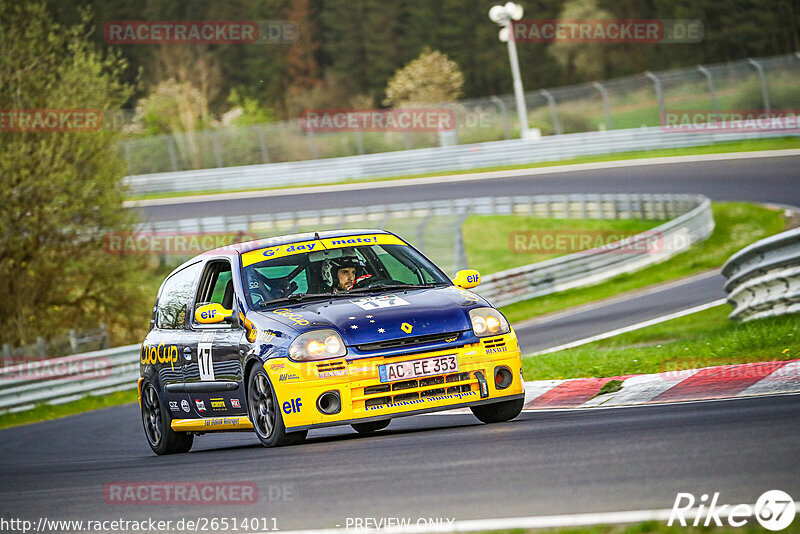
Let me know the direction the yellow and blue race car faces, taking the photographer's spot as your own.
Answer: facing the viewer and to the right of the viewer

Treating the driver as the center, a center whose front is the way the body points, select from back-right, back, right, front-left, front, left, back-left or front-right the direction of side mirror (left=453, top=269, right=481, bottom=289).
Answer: front-left

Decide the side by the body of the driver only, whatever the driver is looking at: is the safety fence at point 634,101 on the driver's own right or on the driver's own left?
on the driver's own left

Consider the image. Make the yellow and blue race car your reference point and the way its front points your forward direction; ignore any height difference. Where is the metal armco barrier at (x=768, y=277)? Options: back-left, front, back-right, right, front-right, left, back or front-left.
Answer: left

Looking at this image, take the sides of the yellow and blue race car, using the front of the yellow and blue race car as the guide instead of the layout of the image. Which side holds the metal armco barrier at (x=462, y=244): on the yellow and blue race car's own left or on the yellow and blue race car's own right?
on the yellow and blue race car's own left

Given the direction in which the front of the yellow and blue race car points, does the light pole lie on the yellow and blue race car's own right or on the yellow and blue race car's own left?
on the yellow and blue race car's own left

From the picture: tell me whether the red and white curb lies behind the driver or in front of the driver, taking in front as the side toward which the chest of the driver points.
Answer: in front

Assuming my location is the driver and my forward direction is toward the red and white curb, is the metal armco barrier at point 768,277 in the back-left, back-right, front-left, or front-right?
front-left

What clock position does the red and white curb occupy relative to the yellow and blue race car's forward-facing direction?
The red and white curb is roughly at 10 o'clock from the yellow and blue race car.

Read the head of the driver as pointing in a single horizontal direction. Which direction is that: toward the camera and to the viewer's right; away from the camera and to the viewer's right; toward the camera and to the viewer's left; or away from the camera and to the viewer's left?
toward the camera and to the viewer's right

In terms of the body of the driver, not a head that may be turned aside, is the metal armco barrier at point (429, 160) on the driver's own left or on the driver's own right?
on the driver's own left

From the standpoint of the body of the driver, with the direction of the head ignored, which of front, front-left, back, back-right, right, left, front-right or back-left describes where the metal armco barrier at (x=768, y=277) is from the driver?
left
